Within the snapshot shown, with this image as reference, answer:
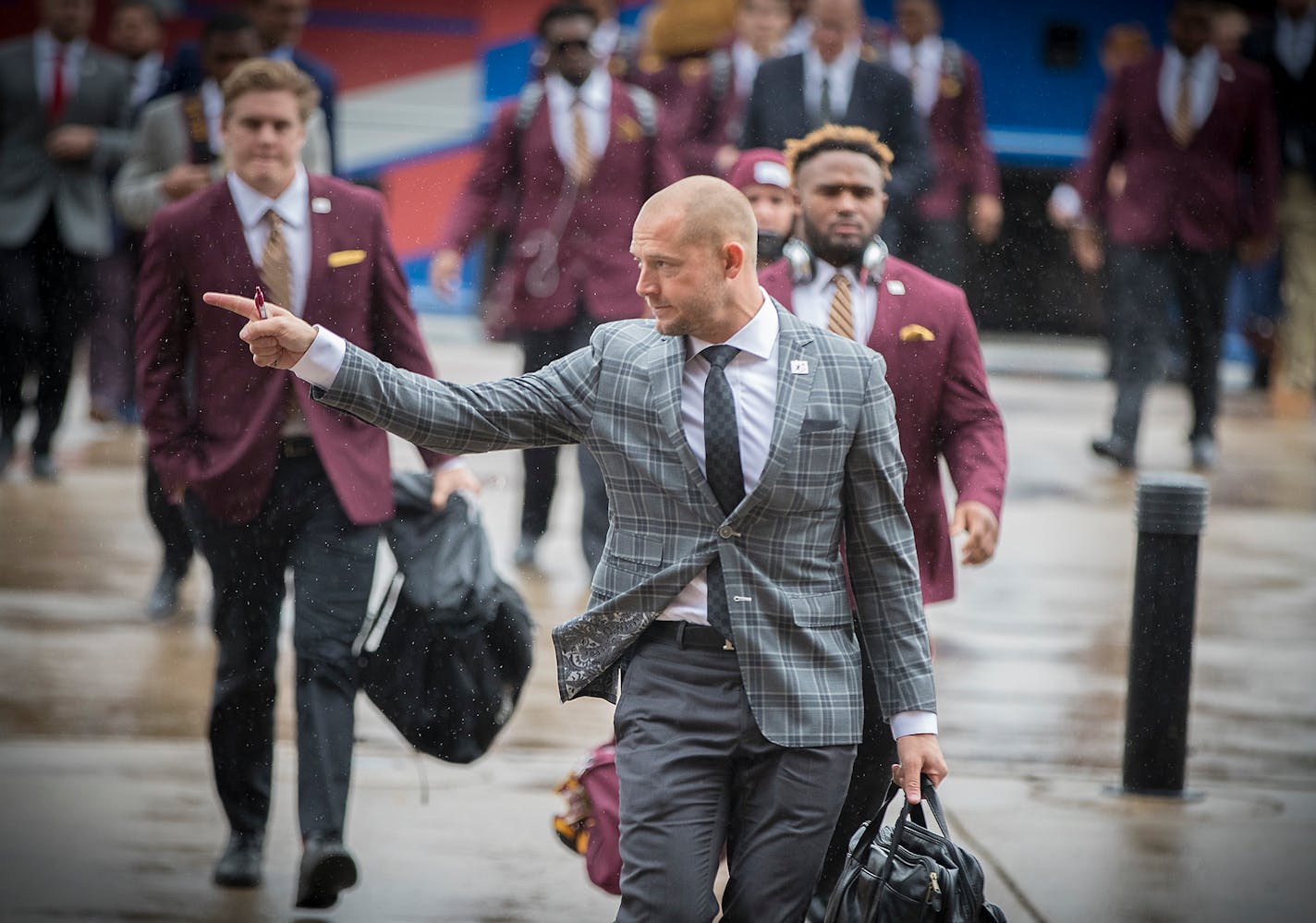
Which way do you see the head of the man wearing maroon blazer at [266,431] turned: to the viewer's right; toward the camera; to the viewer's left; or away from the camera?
toward the camera

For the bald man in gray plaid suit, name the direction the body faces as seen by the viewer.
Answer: toward the camera

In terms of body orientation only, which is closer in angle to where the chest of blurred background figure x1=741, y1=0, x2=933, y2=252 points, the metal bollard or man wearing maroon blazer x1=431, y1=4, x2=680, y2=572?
the metal bollard

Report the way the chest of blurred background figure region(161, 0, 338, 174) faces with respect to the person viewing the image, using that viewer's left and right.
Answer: facing the viewer

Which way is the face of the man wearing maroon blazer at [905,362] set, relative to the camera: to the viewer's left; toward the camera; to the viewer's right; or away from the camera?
toward the camera

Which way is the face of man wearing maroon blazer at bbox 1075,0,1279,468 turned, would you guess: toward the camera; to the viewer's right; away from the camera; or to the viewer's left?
toward the camera

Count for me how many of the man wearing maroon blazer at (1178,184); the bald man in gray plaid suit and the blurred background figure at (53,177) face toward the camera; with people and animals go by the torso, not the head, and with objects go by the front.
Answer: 3

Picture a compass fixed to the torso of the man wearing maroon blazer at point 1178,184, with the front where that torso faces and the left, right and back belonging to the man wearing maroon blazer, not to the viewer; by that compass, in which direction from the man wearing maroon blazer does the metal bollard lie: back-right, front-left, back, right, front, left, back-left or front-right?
front

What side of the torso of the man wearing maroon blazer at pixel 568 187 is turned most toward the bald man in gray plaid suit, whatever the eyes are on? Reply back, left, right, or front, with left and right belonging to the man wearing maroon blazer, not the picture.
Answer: front

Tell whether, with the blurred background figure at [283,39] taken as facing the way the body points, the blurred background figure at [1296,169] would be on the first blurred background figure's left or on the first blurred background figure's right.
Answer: on the first blurred background figure's left

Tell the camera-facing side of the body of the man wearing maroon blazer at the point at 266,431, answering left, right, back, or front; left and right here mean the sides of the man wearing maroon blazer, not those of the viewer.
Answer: front

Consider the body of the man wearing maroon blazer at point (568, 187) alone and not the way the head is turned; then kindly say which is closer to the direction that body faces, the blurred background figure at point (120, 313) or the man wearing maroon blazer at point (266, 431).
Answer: the man wearing maroon blazer

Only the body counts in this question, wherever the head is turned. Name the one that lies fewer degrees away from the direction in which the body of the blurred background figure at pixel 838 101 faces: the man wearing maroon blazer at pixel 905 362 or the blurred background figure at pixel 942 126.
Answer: the man wearing maroon blazer
